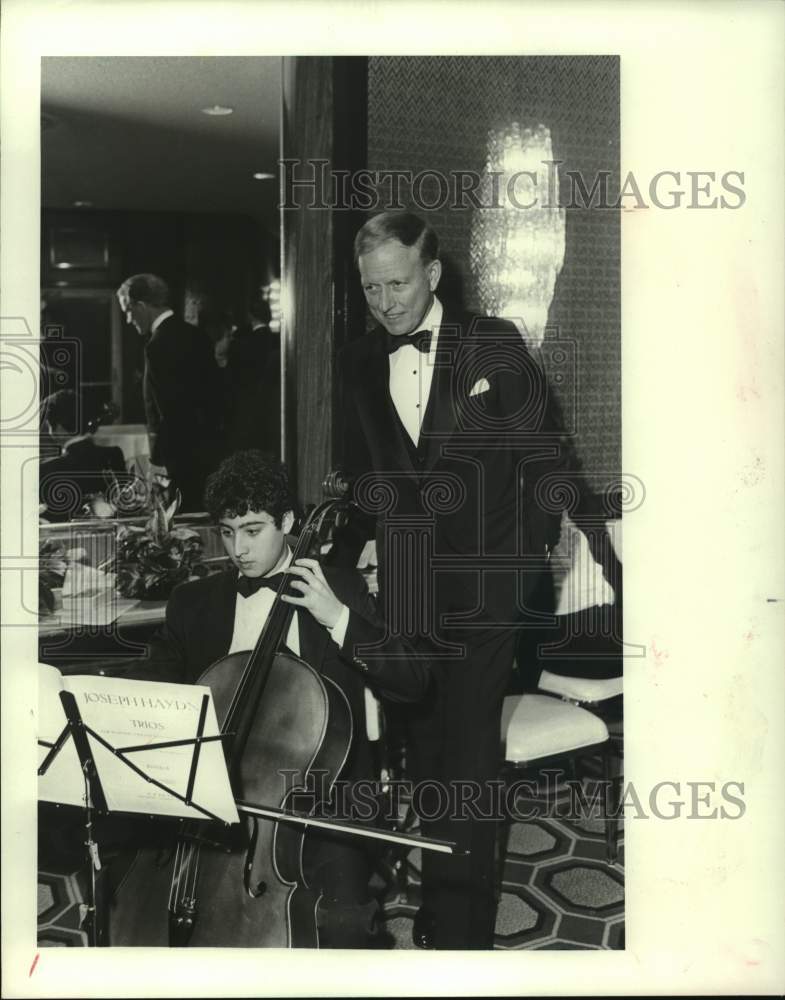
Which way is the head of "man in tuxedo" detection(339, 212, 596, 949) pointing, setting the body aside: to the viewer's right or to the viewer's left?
to the viewer's left

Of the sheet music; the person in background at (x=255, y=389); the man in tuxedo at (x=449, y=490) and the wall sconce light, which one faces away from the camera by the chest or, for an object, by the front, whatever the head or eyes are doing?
the person in background

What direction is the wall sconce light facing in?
toward the camera

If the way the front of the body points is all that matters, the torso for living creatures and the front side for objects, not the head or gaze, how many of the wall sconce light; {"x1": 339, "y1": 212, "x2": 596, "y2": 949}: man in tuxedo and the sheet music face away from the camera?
0

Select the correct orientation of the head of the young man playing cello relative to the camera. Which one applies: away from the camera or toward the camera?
toward the camera

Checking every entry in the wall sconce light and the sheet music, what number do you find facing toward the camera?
2

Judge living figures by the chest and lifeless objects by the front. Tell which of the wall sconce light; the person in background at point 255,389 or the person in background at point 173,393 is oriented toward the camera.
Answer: the wall sconce light

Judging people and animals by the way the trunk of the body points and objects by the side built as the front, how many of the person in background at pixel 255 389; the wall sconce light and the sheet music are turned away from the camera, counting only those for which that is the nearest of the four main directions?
1

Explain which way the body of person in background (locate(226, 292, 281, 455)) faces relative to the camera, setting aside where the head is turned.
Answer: away from the camera
